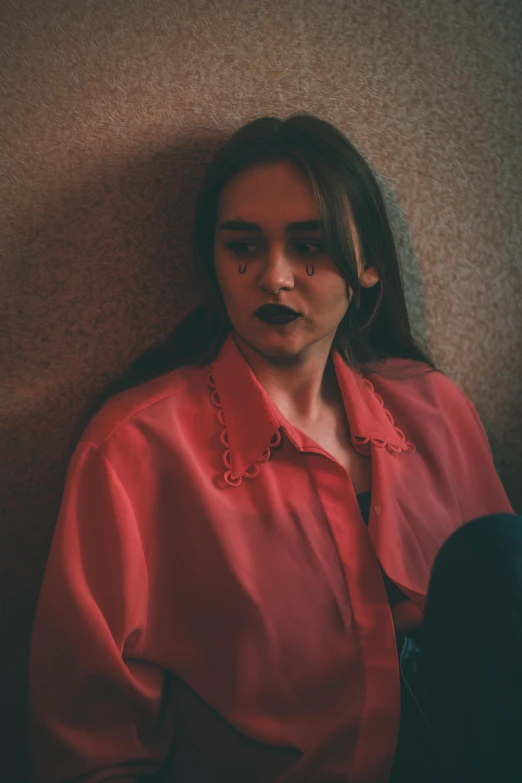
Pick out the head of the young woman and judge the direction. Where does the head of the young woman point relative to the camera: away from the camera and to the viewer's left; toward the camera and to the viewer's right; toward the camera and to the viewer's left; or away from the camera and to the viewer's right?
toward the camera and to the viewer's left

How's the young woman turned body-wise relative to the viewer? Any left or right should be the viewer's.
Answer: facing the viewer and to the right of the viewer
